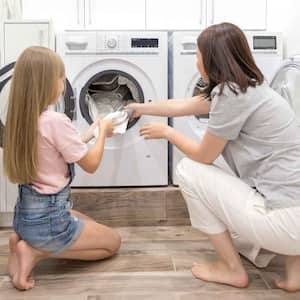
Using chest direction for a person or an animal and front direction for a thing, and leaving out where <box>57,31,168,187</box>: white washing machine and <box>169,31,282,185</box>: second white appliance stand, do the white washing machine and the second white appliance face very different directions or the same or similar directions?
same or similar directions

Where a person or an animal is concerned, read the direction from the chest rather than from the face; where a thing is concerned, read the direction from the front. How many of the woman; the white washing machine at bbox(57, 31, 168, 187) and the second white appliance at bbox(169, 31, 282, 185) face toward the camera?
2

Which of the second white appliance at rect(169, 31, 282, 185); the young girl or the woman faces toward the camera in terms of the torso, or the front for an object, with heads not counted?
the second white appliance

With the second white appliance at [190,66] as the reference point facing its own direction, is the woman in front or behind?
in front

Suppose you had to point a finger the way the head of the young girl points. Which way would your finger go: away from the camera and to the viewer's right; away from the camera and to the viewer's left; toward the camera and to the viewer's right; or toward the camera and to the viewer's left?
away from the camera and to the viewer's right

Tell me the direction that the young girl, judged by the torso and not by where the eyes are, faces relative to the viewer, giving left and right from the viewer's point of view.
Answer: facing away from the viewer and to the right of the viewer

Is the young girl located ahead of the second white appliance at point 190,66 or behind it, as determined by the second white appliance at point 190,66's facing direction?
ahead

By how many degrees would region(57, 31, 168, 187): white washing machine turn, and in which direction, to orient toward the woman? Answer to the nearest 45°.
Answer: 0° — it already faces them

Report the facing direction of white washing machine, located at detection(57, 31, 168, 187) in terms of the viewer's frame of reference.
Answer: facing the viewer

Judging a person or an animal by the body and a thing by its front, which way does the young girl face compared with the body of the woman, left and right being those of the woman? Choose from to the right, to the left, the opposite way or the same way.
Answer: to the right

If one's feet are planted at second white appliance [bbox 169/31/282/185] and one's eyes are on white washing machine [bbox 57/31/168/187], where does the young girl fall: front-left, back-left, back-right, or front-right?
front-left

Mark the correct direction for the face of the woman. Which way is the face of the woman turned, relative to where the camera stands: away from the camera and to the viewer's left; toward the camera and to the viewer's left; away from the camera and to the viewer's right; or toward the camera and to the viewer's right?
away from the camera and to the viewer's left

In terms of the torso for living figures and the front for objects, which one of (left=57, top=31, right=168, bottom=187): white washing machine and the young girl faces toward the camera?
the white washing machine

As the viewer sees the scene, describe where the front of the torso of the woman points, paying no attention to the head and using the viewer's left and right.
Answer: facing away from the viewer and to the left of the viewer

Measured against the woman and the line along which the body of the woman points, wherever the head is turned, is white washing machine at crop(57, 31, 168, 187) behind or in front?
in front
